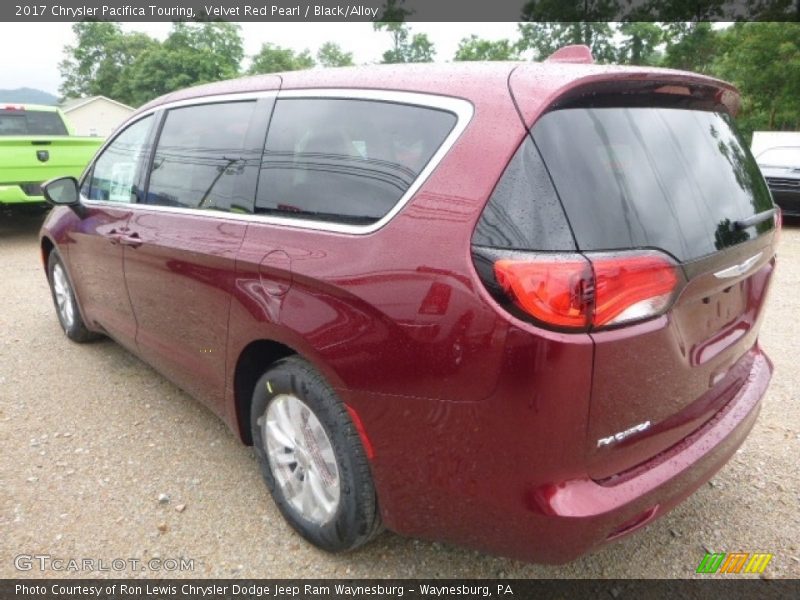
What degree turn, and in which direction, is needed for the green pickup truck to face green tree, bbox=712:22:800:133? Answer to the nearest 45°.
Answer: approximately 90° to its right

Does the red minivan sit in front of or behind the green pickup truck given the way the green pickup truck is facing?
behind

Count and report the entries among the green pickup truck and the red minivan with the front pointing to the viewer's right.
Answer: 0

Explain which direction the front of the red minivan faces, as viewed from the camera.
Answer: facing away from the viewer and to the left of the viewer

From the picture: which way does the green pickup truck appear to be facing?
away from the camera

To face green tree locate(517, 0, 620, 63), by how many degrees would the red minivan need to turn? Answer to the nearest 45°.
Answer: approximately 45° to its right

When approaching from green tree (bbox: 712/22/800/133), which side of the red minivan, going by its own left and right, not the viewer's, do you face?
right

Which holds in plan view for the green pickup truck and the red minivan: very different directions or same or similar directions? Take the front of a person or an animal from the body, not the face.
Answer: same or similar directions

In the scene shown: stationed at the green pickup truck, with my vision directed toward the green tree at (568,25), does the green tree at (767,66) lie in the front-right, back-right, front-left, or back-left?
front-right

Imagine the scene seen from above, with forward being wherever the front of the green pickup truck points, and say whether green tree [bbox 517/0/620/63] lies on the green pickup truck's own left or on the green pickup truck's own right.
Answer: on the green pickup truck's own right

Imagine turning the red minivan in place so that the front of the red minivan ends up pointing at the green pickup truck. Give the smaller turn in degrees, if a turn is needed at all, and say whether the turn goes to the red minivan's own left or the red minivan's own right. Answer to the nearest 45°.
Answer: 0° — it already faces it
